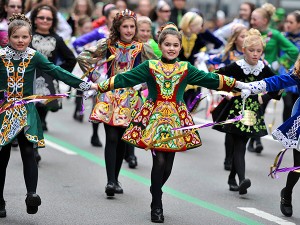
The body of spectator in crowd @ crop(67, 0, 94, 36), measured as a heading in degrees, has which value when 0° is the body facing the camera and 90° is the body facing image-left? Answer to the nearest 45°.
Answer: approximately 0°

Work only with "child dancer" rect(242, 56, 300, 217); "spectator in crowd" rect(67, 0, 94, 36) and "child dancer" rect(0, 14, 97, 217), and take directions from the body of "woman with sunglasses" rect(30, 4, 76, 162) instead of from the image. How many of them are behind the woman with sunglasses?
1

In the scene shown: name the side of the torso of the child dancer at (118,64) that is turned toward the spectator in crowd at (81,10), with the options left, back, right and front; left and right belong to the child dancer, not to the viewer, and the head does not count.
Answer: back

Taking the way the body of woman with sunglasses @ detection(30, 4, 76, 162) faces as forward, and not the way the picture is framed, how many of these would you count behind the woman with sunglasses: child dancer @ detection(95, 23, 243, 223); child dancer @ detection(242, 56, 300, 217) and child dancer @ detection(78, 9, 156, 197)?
0

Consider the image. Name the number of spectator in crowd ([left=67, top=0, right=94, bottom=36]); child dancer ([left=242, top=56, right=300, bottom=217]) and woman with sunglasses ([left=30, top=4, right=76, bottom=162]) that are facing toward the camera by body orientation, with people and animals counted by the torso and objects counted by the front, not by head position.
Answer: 3

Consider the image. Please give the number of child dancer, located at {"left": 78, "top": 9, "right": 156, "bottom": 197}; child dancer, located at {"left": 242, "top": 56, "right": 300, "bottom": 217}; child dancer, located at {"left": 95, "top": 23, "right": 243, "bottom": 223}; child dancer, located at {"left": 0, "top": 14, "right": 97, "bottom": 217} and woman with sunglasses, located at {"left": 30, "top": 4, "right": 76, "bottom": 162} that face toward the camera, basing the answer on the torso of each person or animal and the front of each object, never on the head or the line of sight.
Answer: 5

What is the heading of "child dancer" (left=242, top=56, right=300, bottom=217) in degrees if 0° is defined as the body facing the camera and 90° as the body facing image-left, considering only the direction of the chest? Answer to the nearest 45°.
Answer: approximately 0°

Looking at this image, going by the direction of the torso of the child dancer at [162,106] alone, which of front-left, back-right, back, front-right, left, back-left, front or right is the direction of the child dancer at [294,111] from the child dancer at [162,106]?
left

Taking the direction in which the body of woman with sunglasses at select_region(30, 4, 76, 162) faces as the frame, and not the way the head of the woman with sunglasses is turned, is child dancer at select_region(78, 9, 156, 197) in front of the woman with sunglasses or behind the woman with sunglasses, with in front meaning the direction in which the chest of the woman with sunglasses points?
in front

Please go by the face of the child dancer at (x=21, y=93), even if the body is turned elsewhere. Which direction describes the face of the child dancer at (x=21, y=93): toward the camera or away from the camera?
toward the camera

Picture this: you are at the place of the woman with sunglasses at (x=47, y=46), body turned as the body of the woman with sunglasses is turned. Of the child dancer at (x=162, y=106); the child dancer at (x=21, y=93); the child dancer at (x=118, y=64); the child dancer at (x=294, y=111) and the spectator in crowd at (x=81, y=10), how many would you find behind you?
1

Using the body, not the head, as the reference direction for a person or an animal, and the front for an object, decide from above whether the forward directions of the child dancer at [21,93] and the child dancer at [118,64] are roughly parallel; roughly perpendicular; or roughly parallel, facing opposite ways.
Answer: roughly parallel

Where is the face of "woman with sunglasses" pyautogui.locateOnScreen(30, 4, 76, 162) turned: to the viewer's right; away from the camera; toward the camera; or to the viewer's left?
toward the camera

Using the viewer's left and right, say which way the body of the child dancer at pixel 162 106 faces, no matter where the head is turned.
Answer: facing the viewer

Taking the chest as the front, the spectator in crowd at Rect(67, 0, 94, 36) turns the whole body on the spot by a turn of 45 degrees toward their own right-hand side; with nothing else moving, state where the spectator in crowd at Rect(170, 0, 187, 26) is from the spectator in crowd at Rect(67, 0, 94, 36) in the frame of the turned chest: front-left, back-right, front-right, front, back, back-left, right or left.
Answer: left

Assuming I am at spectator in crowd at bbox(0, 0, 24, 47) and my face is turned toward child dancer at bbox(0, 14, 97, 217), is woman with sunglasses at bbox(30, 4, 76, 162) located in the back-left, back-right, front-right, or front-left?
front-left

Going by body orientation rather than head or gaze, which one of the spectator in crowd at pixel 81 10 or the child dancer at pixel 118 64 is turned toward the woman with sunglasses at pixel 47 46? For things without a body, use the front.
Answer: the spectator in crowd
